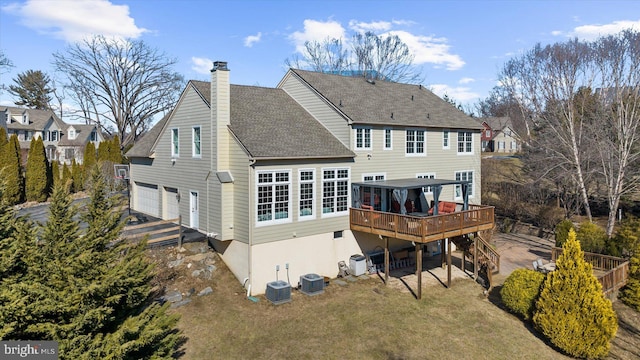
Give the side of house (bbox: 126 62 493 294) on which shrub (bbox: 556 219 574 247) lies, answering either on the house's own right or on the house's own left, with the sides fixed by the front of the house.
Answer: on the house's own right

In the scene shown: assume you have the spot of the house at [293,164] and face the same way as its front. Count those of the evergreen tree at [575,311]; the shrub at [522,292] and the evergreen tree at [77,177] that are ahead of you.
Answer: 1

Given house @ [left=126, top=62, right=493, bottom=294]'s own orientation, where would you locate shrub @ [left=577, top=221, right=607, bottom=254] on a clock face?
The shrub is roughly at 4 o'clock from the house.

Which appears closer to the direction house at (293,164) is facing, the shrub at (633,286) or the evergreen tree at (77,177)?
the evergreen tree

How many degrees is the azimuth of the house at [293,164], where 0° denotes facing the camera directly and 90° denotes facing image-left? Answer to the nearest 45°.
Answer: approximately 135°

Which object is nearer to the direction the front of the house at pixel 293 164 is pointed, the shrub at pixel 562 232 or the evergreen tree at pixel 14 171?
the evergreen tree

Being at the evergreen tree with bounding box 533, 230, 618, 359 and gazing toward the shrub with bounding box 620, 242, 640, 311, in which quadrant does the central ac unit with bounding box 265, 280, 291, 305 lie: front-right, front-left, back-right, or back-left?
back-left

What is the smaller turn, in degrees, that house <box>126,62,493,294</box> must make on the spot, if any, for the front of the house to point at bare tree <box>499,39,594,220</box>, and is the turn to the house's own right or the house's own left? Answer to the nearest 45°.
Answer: approximately 90° to the house's own right

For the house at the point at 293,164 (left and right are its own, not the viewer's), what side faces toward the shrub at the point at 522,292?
back
